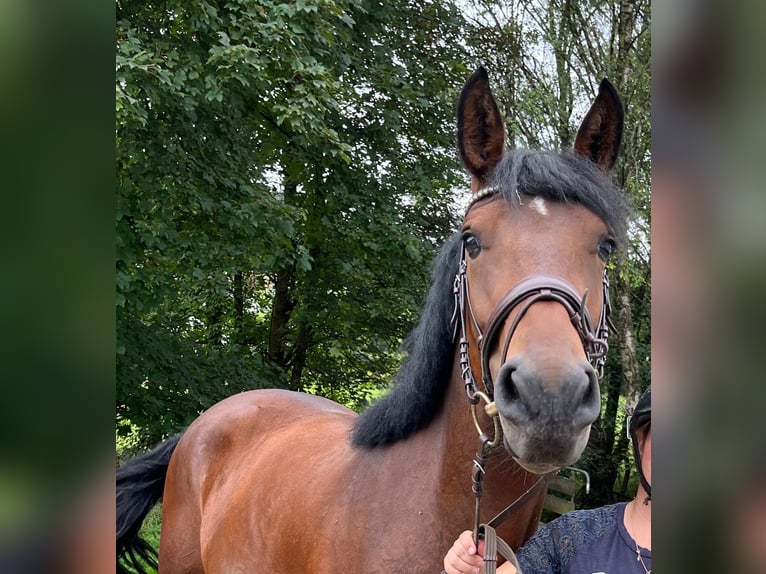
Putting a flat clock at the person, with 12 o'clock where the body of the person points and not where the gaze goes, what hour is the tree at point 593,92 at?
The tree is roughly at 6 o'clock from the person.

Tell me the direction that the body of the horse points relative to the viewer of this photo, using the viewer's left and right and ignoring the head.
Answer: facing the viewer and to the right of the viewer

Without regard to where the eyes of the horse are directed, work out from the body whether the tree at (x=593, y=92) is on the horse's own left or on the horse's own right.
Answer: on the horse's own left

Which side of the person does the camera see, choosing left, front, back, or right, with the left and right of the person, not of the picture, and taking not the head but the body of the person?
front
